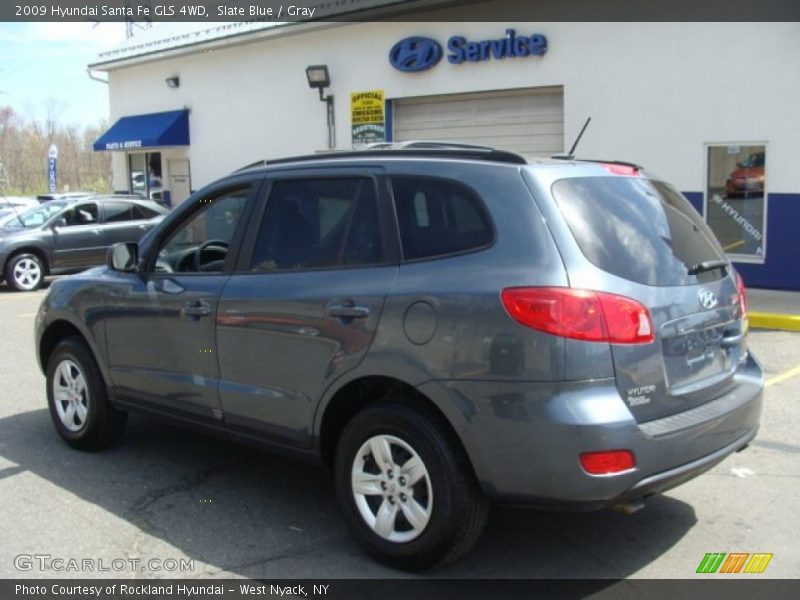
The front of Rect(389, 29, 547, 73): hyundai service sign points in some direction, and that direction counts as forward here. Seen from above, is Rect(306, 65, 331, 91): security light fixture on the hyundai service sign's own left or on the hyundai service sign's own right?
on the hyundai service sign's own right

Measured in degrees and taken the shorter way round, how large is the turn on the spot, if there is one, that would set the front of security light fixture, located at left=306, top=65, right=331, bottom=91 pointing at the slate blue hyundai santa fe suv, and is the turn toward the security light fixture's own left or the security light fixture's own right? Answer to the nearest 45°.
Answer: approximately 45° to the security light fixture's own left

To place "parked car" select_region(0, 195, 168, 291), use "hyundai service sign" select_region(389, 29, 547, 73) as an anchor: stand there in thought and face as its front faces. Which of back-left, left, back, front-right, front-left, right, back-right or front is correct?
front-right

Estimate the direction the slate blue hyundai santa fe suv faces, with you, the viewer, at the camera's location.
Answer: facing away from the viewer and to the left of the viewer

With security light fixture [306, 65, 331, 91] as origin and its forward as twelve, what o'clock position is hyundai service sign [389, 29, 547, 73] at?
The hyundai service sign is roughly at 9 o'clock from the security light fixture.

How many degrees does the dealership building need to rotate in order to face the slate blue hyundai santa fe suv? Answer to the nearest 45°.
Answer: approximately 45° to its left

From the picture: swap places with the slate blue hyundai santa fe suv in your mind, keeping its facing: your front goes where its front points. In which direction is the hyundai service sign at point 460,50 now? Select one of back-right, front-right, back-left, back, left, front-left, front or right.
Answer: front-right

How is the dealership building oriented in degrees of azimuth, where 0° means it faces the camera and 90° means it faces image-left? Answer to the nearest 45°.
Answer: approximately 45°
